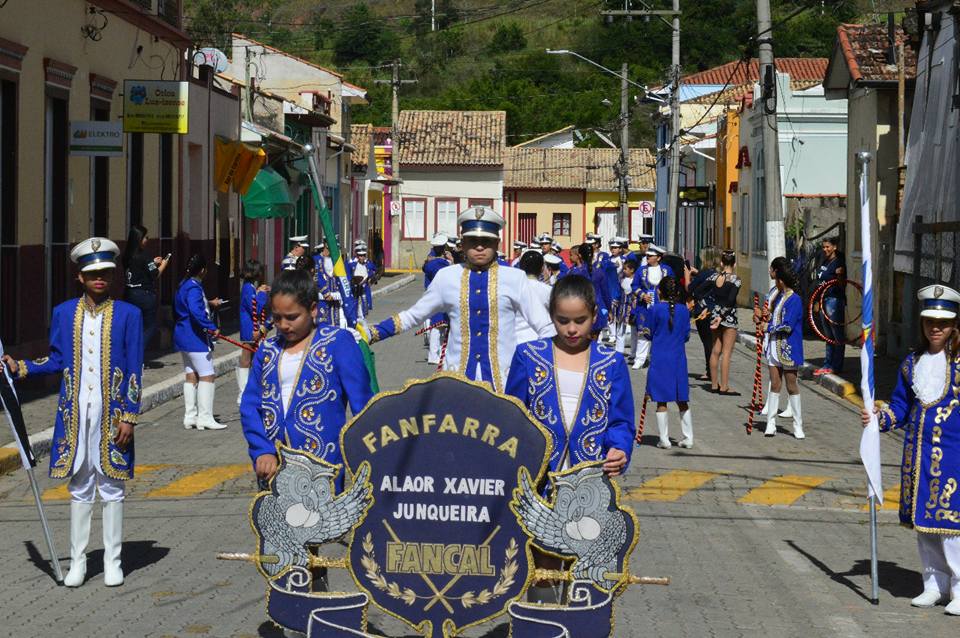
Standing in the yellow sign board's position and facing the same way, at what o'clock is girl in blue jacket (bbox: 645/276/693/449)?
The girl in blue jacket is roughly at 11 o'clock from the yellow sign board.

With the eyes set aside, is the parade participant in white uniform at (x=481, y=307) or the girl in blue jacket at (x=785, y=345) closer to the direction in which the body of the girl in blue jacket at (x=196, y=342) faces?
the girl in blue jacket

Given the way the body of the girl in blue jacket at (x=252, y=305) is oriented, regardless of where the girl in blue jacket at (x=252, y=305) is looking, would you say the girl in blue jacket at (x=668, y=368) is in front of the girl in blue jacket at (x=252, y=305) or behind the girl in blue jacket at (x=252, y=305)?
in front

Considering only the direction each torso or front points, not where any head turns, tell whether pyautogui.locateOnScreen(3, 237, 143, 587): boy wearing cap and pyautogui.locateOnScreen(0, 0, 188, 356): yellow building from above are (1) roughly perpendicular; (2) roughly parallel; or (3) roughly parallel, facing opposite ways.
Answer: roughly perpendicular

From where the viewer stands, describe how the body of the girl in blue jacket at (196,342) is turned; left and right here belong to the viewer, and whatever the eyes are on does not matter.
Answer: facing to the right of the viewer

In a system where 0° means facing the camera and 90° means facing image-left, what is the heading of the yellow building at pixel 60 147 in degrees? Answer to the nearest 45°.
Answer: approximately 270°

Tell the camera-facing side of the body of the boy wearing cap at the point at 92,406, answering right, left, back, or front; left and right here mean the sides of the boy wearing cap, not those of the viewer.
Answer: front

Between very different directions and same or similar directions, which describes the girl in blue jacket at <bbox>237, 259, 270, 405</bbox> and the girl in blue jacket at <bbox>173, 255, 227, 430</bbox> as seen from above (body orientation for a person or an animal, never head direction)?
same or similar directions

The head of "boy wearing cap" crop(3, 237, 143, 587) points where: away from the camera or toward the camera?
toward the camera

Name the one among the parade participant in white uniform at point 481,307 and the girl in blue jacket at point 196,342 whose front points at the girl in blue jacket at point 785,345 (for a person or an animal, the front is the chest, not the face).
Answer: the girl in blue jacket at point 196,342

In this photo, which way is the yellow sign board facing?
toward the camera

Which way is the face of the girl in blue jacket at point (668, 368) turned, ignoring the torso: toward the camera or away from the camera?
away from the camera

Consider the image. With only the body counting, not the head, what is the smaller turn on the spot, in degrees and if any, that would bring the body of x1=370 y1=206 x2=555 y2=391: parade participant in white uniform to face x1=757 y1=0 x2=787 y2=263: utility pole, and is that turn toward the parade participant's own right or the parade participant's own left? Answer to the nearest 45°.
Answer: approximately 180°
